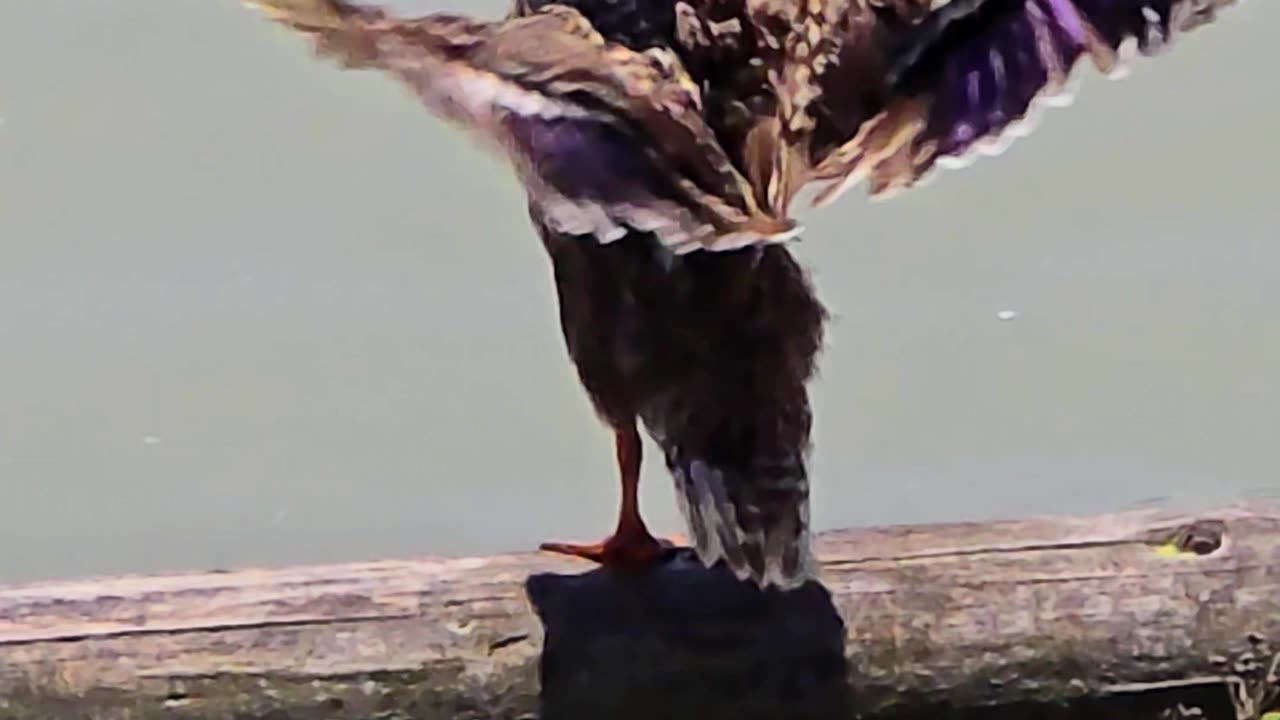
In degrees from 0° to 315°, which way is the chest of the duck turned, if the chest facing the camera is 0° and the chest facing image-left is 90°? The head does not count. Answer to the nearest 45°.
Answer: approximately 135°
